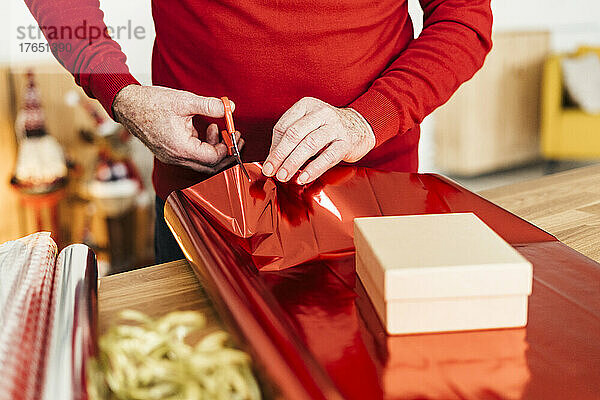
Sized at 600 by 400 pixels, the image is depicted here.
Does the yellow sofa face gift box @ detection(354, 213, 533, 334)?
yes

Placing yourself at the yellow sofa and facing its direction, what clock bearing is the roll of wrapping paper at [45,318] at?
The roll of wrapping paper is roughly at 12 o'clock from the yellow sofa.

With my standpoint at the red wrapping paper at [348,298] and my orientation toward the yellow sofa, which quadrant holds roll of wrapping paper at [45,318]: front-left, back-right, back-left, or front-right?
back-left

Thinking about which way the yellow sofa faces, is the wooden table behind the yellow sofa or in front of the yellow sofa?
in front

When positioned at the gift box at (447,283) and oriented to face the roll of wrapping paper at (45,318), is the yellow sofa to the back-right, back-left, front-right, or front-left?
back-right

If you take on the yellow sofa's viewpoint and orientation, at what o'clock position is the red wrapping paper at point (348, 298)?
The red wrapping paper is roughly at 12 o'clock from the yellow sofa.

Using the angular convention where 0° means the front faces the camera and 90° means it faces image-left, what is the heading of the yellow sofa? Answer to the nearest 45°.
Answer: approximately 0°
